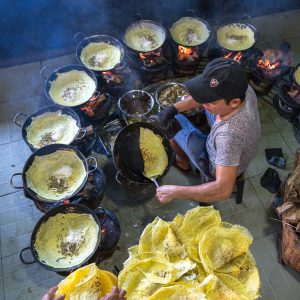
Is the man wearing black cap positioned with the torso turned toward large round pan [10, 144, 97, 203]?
yes

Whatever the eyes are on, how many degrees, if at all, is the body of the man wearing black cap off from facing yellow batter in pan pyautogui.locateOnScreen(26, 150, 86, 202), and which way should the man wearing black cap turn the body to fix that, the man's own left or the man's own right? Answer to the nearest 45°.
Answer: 0° — they already face it

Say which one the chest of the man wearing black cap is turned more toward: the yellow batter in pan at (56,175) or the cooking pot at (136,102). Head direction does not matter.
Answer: the yellow batter in pan

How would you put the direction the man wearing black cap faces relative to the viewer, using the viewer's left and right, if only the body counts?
facing to the left of the viewer

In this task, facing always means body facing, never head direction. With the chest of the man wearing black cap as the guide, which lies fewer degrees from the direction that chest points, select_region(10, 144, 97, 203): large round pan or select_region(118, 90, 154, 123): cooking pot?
the large round pan

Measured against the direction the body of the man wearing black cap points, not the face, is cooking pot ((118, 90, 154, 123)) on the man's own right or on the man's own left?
on the man's own right

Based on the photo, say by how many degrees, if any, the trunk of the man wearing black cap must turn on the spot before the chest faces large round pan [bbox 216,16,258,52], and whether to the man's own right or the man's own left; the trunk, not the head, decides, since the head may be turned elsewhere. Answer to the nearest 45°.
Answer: approximately 90° to the man's own right

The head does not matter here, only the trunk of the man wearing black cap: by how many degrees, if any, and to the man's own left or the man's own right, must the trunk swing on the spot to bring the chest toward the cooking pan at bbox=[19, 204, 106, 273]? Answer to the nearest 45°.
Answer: approximately 45° to the man's own left

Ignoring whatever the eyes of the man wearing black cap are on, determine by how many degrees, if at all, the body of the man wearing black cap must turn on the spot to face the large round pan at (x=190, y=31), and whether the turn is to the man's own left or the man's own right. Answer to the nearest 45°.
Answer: approximately 90° to the man's own right
